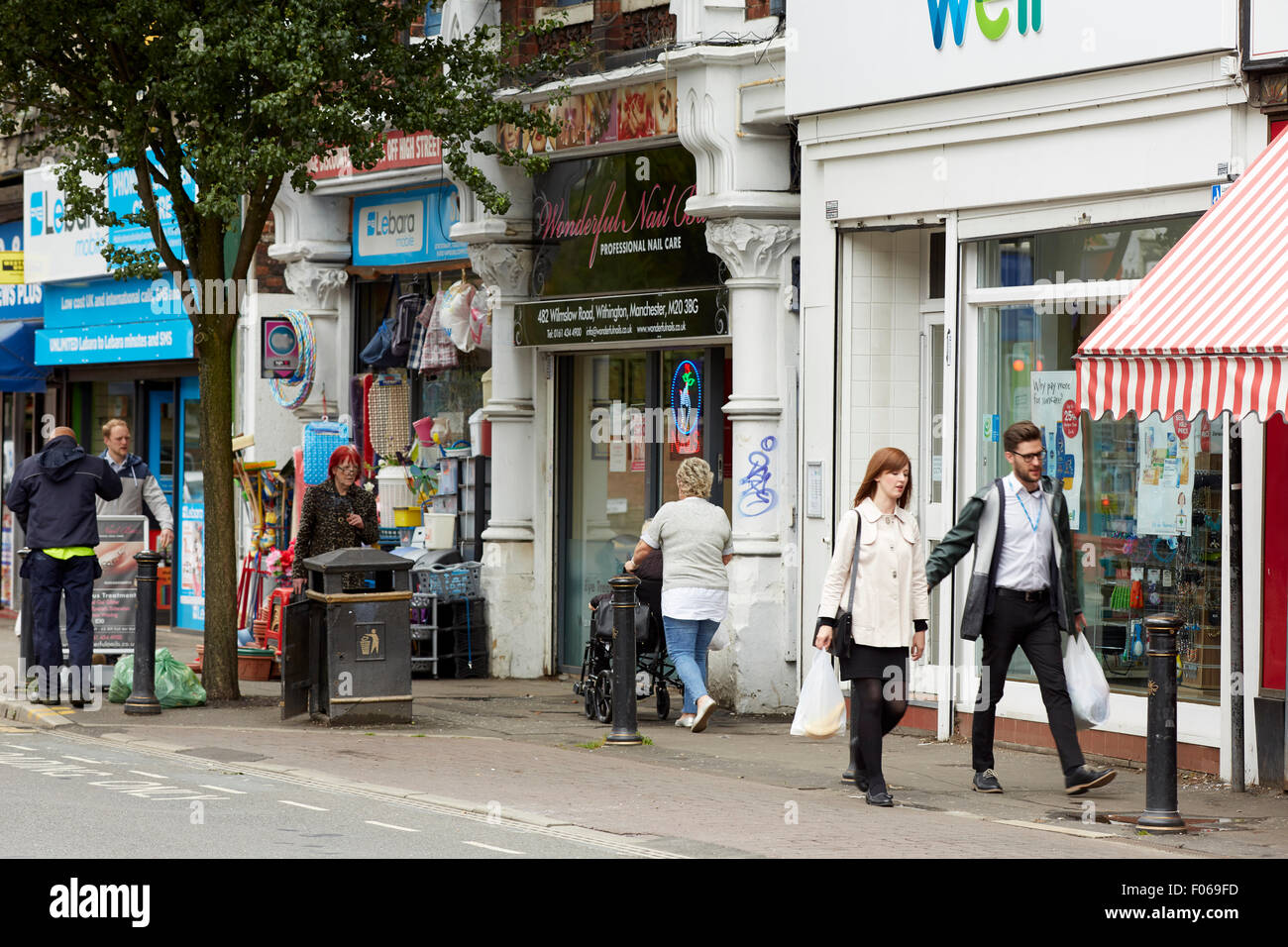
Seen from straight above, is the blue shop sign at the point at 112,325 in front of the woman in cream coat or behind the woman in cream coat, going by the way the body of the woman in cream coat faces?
behind

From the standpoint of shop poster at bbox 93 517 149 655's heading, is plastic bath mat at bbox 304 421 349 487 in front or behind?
behind

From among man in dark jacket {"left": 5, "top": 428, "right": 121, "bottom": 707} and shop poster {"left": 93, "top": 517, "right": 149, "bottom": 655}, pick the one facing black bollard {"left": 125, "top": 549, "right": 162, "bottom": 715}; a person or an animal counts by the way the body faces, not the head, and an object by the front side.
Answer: the shop poster

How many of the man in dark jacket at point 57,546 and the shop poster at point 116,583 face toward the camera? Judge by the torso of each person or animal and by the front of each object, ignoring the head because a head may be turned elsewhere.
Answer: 1

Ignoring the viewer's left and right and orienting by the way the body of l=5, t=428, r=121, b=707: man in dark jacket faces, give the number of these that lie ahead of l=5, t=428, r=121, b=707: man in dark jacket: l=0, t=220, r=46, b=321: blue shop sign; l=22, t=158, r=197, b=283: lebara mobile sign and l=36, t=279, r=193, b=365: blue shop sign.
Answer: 3

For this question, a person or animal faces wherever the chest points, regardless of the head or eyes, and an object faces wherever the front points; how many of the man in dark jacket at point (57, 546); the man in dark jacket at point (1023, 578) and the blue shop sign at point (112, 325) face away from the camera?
1

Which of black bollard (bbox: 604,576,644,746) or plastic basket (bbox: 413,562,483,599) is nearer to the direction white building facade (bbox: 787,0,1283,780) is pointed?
the black bollard

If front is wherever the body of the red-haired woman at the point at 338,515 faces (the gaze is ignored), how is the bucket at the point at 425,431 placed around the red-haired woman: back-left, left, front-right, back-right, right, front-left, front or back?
back-left

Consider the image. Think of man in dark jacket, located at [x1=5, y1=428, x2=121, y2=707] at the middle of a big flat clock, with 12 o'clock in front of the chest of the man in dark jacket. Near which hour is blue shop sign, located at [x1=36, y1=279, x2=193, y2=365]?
The blue shop sign is roughly at 12 o'clock from the man in dark jacket.

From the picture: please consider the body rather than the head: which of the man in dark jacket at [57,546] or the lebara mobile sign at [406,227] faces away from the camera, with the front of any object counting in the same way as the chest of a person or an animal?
the man in dark jacket

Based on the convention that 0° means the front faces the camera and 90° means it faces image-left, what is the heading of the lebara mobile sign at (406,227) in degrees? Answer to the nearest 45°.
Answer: approximately 45°

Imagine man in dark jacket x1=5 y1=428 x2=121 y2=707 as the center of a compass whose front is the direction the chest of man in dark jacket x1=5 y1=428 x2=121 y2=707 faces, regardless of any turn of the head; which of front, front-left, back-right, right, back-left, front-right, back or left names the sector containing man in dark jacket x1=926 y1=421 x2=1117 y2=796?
back-right

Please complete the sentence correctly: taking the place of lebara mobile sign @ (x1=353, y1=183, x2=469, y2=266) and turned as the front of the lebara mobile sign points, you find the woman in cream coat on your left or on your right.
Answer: on your left

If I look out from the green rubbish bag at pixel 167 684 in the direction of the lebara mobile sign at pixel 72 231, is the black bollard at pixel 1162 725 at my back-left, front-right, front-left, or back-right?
back-right

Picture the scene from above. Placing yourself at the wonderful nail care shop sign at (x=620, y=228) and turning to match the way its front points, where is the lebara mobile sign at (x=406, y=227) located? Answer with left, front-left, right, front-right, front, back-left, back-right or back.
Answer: right
